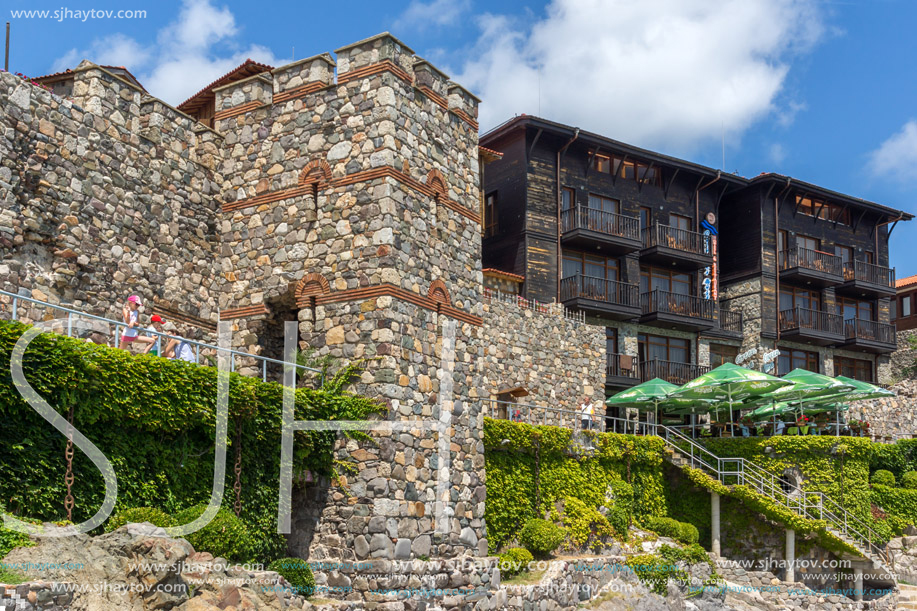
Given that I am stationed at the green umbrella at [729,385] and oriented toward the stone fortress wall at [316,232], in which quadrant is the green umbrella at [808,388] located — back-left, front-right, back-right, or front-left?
back-left

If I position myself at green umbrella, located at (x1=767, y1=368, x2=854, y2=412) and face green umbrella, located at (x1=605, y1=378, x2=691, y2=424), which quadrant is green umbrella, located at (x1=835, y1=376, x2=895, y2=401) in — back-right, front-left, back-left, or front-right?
back-right

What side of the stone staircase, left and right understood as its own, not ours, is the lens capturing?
right

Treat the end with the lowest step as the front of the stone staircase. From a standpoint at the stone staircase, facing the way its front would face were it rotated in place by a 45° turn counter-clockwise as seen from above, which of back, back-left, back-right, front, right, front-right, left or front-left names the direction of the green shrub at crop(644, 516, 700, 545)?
back

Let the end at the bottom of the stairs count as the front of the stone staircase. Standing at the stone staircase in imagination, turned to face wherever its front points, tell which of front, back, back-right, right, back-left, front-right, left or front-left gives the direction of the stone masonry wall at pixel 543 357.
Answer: back

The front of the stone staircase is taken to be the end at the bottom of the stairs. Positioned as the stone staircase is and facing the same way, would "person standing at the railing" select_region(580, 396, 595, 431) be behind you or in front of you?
behind

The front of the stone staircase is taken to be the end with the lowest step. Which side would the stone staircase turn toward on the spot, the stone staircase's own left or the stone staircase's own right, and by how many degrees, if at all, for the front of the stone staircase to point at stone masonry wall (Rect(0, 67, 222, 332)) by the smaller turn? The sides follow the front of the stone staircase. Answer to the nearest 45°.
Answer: approximately 135° to the stone staircase's own right
